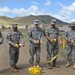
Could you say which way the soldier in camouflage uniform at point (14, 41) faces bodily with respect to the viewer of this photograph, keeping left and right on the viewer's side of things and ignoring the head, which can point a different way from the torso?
facing the viewer and to the right of the viewer

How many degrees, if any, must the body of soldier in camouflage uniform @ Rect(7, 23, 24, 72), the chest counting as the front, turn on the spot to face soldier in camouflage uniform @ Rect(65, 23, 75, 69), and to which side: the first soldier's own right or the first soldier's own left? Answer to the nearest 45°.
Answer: approximately 45° to the first soldier's own left

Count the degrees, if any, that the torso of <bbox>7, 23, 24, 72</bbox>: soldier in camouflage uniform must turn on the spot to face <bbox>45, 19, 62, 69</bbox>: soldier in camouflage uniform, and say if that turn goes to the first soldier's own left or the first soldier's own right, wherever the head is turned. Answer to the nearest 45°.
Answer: approximately 45° to the first soldier's own left
